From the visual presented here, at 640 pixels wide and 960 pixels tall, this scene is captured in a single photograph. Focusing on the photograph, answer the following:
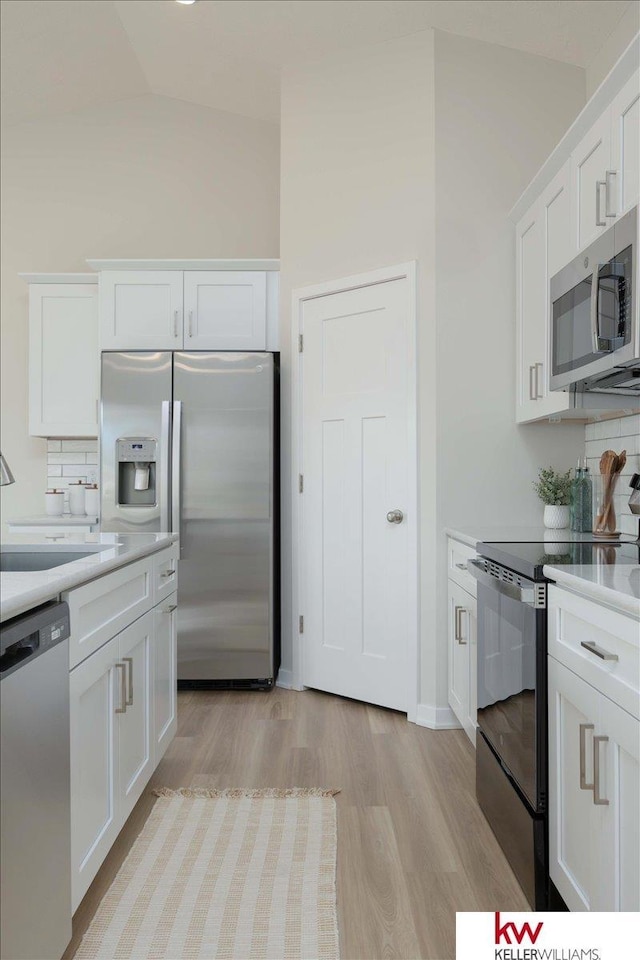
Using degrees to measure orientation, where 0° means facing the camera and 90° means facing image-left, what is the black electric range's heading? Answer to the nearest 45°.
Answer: approximately 90°

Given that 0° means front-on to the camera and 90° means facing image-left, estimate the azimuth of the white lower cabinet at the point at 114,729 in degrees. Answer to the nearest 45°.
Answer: approximately 270°

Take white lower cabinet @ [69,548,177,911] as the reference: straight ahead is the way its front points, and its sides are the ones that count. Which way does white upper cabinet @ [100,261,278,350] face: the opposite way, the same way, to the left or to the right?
to the right

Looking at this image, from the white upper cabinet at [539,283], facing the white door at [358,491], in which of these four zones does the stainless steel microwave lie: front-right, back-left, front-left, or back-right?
back-left

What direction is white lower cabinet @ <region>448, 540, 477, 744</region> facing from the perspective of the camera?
to the viewer's left

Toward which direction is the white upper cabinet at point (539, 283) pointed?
to the viewer's left

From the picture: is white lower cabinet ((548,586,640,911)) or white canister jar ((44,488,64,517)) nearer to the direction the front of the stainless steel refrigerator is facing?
the white lower cabinet

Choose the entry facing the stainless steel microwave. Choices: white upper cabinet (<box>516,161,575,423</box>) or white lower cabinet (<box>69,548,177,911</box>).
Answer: the white lower cabinet

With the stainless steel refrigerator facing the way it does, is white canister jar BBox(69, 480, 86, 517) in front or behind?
behind

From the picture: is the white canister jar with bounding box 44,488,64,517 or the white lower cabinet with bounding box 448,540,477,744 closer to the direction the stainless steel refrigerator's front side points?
the white lower cabinet
